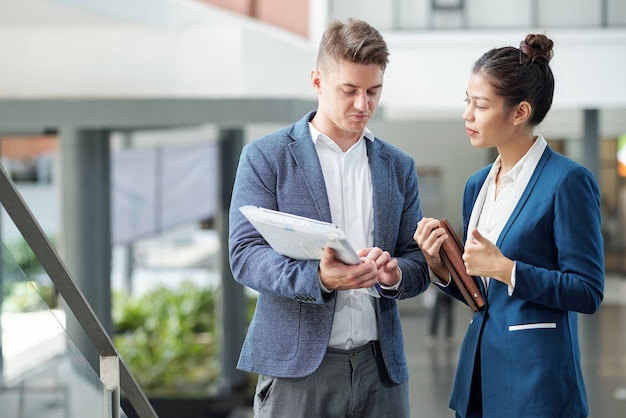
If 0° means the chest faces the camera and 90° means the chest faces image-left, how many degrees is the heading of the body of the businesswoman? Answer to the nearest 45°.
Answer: approximately 45°

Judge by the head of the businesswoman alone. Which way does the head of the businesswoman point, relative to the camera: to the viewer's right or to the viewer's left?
to the viewer's left

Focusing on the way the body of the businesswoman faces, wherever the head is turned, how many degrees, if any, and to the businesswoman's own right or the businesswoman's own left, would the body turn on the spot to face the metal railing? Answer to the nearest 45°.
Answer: approximately 45° to the businesswoman's own right

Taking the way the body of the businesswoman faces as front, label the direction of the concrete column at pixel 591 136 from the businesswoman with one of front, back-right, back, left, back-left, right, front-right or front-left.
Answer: back-right

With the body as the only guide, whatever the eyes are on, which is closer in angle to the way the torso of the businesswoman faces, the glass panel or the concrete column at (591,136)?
the glass panel

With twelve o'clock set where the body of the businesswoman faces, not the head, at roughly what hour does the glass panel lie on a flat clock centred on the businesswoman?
The glass panel is roughly at 2 o'clock from the businesswoman.

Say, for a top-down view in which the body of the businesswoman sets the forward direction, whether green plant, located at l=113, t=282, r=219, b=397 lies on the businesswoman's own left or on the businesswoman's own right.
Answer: on the businesswoman's own right

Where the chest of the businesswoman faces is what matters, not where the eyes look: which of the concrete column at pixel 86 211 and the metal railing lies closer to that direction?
the metal railing

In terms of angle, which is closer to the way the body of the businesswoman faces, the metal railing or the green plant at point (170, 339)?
the metal railing

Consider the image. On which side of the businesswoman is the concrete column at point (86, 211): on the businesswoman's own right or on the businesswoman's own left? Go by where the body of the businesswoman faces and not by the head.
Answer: on the businesswoman's own right
